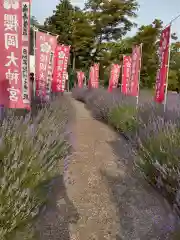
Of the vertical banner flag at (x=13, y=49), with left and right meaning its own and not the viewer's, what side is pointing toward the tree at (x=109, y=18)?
back

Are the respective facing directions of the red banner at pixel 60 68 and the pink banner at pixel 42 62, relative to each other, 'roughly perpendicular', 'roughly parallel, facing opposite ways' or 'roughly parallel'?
roughly parallel

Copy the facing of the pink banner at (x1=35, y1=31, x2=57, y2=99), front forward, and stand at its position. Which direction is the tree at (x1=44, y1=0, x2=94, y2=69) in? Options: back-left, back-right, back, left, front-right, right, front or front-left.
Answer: back

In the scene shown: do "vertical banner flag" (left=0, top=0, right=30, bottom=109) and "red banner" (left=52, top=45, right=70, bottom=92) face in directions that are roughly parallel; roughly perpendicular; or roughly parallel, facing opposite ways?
roughly parallel

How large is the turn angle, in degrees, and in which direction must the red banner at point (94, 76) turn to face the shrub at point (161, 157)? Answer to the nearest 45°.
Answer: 0° — it already faces it

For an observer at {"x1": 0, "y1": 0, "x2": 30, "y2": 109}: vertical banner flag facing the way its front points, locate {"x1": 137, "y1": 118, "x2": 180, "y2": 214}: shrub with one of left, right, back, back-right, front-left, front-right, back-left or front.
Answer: front-left

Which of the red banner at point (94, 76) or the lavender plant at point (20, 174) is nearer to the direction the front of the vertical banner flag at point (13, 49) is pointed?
the lavender plant

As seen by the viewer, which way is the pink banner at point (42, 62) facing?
toward the camera

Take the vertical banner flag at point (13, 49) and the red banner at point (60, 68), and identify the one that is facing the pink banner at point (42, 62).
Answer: the red banner

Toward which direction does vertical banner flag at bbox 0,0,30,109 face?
toward the camera
